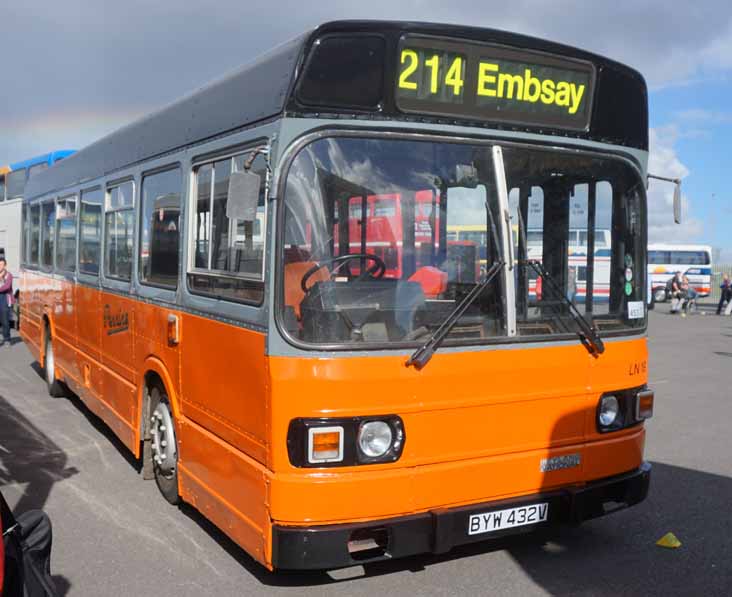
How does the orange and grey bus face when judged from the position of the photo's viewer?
facing the viewer and to the right of the viewer

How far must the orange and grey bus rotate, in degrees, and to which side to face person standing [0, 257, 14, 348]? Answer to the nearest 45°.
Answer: approximately 180°

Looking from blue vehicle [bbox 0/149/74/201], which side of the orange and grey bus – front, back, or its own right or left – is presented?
back

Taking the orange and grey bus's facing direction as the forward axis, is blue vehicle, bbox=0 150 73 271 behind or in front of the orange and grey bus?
behind

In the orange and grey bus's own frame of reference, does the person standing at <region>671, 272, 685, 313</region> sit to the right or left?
on its left
